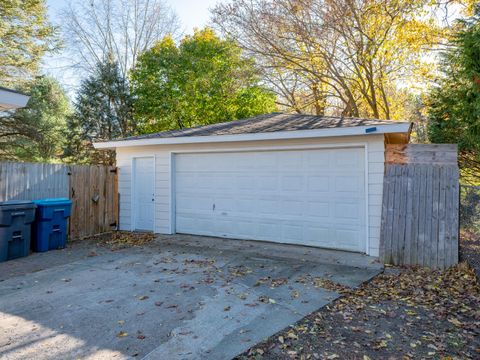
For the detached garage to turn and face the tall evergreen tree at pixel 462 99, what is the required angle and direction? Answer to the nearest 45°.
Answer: approximately 135° to its left

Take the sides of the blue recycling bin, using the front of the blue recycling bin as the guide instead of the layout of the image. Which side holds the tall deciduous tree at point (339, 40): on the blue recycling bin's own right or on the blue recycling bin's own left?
on the blue recycling bin's own left

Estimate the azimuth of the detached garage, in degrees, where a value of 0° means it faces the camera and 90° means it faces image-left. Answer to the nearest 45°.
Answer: approximately 45°

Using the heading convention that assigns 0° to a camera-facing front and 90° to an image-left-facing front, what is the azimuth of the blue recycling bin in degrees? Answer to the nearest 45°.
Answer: approximately 315°

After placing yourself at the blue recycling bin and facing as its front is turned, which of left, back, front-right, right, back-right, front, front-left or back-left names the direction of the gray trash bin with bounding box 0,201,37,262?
right

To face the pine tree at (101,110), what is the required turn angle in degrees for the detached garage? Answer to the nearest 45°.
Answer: approximately 90° to its right

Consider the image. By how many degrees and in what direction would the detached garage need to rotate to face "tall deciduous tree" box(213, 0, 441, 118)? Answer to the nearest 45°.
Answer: approximately 180°

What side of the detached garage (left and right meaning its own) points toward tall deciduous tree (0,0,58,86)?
right
